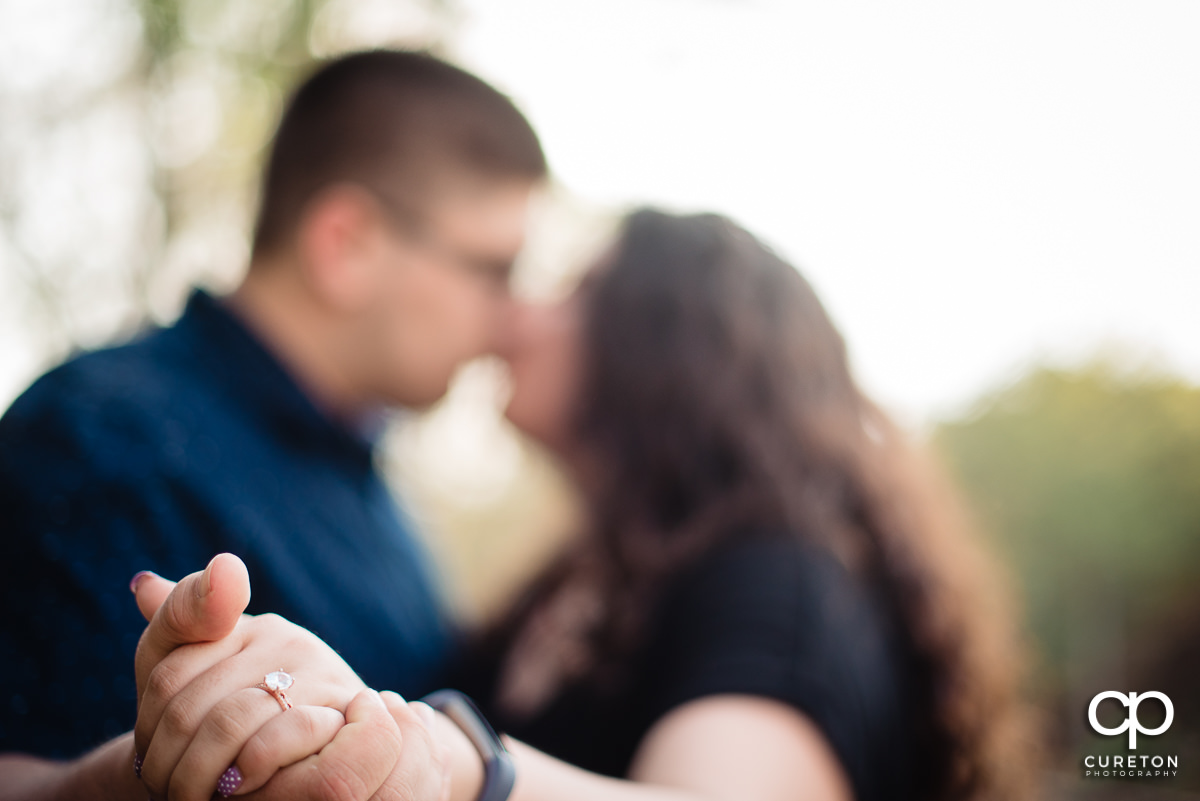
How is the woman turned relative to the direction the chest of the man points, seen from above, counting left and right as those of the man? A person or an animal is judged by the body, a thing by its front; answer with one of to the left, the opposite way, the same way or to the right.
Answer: the opposite way

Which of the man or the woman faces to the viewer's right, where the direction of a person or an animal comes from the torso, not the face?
the man

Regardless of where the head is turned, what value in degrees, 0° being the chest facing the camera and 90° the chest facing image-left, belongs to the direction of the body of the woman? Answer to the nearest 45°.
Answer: approximately 90°

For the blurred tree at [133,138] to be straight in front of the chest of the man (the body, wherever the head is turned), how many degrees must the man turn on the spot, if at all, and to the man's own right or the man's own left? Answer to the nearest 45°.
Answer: approximately 90° to the man's own left

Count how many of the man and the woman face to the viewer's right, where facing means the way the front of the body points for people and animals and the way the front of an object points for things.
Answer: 1

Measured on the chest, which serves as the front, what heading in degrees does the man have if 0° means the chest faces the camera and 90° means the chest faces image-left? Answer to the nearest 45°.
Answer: approximately 270°

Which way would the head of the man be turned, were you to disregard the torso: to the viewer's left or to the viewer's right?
to the viewer's right
